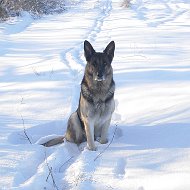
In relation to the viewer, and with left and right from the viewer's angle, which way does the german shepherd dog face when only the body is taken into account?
facing the viewer and to the right of the viewer
